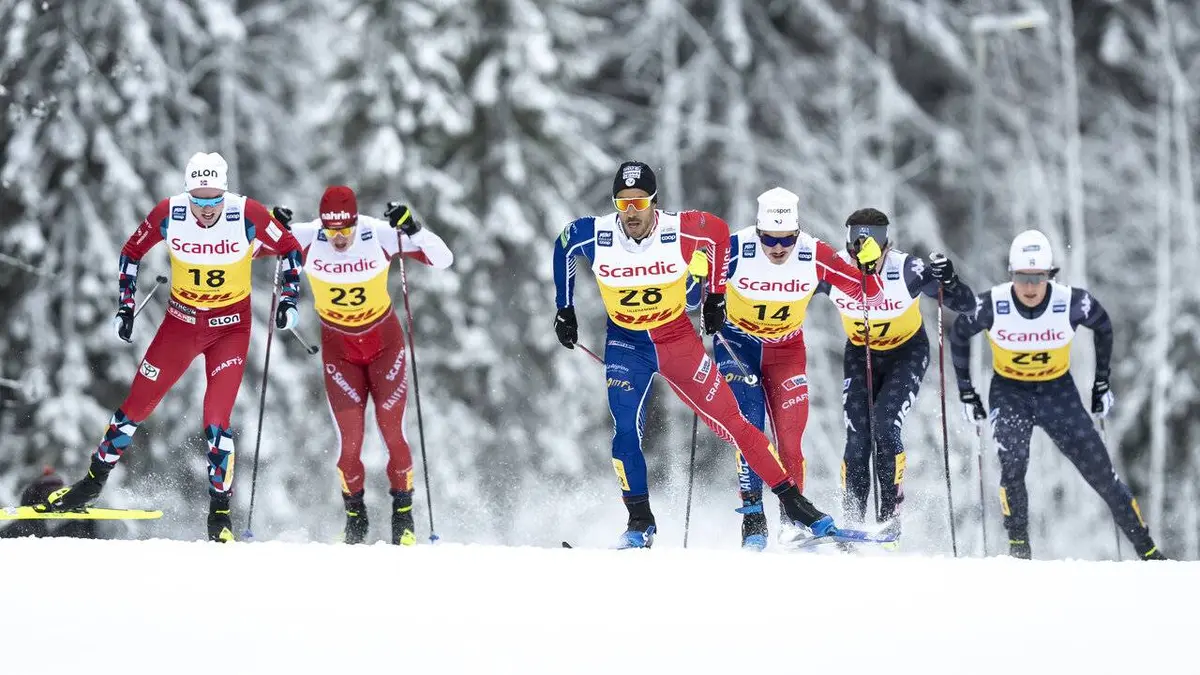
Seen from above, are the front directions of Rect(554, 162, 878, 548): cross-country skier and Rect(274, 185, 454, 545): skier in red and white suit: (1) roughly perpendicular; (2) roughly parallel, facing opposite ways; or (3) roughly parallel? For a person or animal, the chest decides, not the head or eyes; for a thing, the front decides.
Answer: roughly parallel

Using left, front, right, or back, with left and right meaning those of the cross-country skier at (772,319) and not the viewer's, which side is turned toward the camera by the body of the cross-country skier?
front

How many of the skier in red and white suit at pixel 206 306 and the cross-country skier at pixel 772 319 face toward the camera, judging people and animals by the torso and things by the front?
2

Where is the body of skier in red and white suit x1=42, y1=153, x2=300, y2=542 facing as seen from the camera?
toward the camera

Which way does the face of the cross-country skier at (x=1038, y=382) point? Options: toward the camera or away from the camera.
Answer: toward the camera

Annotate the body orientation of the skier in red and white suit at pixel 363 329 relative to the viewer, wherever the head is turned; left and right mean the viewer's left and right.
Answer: facing the viewer

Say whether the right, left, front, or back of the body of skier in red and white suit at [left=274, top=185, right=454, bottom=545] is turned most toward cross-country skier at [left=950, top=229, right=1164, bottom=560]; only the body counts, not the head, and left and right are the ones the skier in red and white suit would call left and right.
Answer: left

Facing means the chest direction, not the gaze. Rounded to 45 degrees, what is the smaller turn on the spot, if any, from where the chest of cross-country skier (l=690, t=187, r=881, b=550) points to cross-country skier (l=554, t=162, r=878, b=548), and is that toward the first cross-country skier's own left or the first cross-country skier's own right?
approximately 45° to the first cross-country skier's own right

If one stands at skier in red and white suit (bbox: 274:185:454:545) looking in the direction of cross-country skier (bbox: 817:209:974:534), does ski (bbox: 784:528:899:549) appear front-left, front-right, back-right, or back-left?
front-right

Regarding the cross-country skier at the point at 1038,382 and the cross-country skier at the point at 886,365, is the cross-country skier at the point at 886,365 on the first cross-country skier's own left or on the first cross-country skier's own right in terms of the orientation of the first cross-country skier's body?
on the first cross-country skier's own right

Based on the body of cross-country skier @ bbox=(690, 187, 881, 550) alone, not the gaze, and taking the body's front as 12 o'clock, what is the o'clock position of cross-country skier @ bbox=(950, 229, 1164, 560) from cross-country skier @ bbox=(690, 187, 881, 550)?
cross-country skier @ bbox=(950, 229, 1164, 560) is roughly at 8 o'clock from cross-country skier @ bbox=(690, 187, 881, 550).

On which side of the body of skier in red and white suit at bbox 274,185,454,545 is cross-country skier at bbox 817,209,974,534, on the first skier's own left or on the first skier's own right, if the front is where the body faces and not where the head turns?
on the first skier's own left

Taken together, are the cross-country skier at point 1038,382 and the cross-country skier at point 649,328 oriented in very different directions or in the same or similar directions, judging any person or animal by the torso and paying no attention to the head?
same or similar directions

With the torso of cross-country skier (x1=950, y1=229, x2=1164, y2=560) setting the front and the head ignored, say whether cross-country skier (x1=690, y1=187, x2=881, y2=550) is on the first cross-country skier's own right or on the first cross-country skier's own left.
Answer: on the first cross-country skier's own right

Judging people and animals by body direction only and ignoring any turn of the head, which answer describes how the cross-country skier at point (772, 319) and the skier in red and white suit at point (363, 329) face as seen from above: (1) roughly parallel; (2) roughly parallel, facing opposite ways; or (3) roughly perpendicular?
roughly parallel
